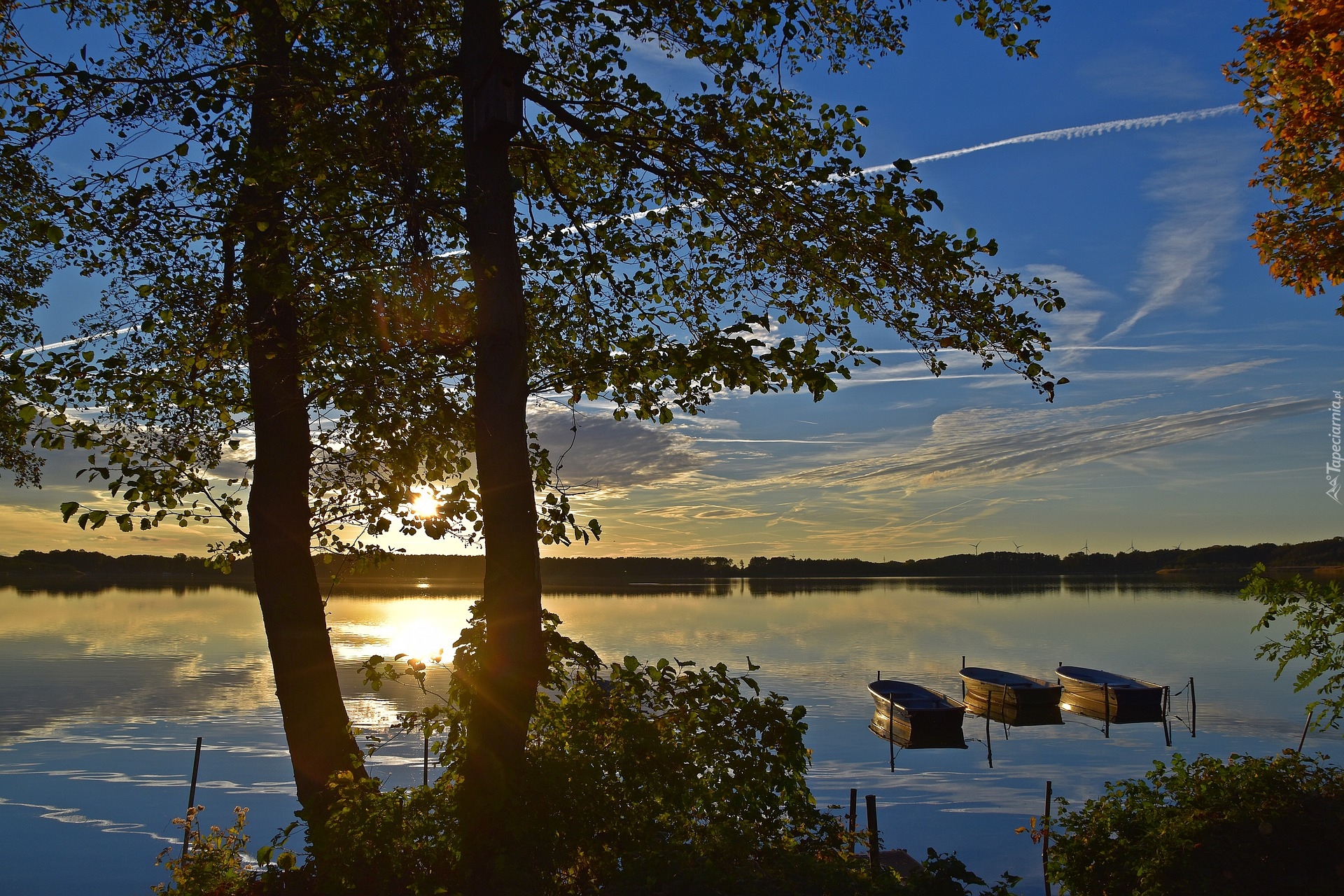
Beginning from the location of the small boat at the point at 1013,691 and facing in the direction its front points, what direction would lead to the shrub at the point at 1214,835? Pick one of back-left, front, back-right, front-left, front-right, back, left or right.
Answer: back-left

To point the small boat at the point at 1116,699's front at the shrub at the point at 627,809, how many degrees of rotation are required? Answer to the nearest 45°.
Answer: approximately 135° to its left

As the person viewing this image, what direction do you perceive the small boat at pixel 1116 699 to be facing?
facing away from the viewer and to the left of the viewer

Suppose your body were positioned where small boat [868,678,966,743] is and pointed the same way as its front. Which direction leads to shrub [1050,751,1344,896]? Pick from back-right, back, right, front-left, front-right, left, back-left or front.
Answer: back-left

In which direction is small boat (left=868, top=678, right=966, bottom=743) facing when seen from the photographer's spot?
facing away from the viewer and to the left of the viewer

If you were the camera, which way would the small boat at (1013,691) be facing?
facing away from the viewer and to the left of the viewer

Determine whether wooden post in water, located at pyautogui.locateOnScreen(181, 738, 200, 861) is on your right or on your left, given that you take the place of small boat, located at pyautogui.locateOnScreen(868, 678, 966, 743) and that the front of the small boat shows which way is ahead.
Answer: on your left
